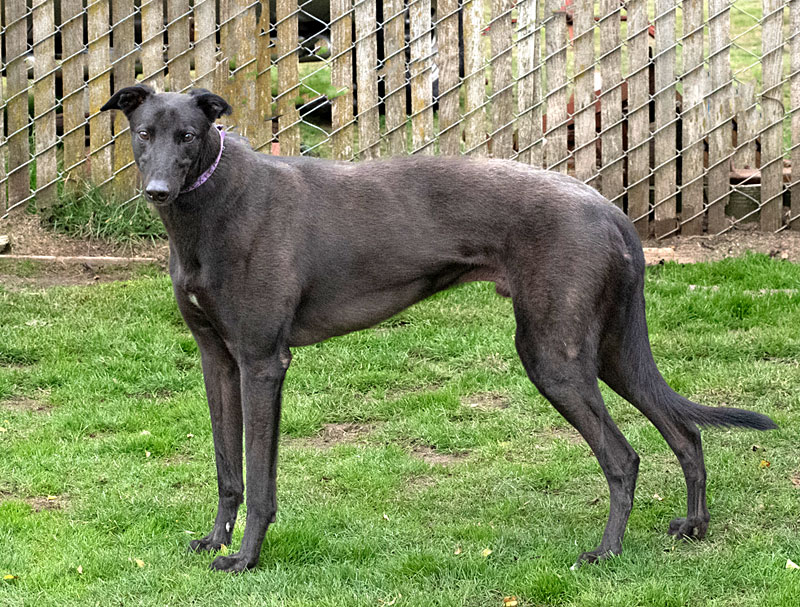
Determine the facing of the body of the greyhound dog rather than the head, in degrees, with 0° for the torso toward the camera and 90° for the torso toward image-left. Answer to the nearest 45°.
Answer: approximately 90°

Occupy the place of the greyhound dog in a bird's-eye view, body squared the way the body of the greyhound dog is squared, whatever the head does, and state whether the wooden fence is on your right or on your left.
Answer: on your right
